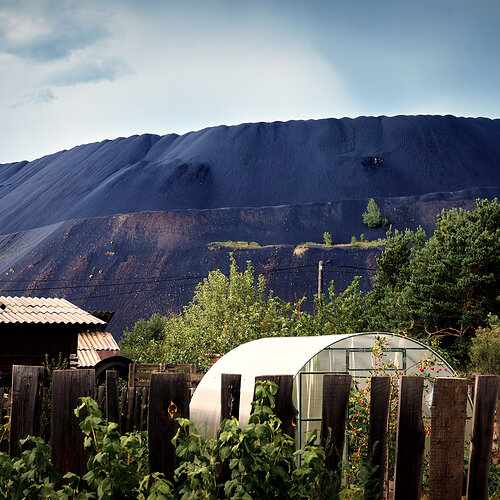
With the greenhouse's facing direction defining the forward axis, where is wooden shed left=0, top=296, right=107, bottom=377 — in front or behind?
behind

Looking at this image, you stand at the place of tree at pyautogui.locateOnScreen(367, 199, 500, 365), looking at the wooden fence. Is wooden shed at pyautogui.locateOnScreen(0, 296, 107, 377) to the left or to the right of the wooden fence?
right

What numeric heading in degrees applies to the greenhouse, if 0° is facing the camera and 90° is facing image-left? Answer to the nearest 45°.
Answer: approximately 315°

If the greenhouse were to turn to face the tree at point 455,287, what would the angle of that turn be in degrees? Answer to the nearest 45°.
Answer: approximately 135° to its left

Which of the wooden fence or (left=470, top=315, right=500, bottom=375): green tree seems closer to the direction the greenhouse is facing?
the wooden fence

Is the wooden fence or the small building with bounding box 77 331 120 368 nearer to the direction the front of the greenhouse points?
the wooden fence

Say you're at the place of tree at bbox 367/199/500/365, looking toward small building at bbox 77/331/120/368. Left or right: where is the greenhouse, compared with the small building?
left

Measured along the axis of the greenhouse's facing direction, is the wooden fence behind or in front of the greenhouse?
in front
